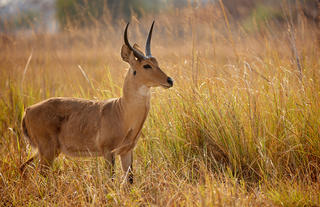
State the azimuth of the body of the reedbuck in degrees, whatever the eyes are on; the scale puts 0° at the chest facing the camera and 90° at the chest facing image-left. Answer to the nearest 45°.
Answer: approximately 270°

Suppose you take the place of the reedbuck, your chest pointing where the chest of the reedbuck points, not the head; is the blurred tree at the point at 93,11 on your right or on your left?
on your left
